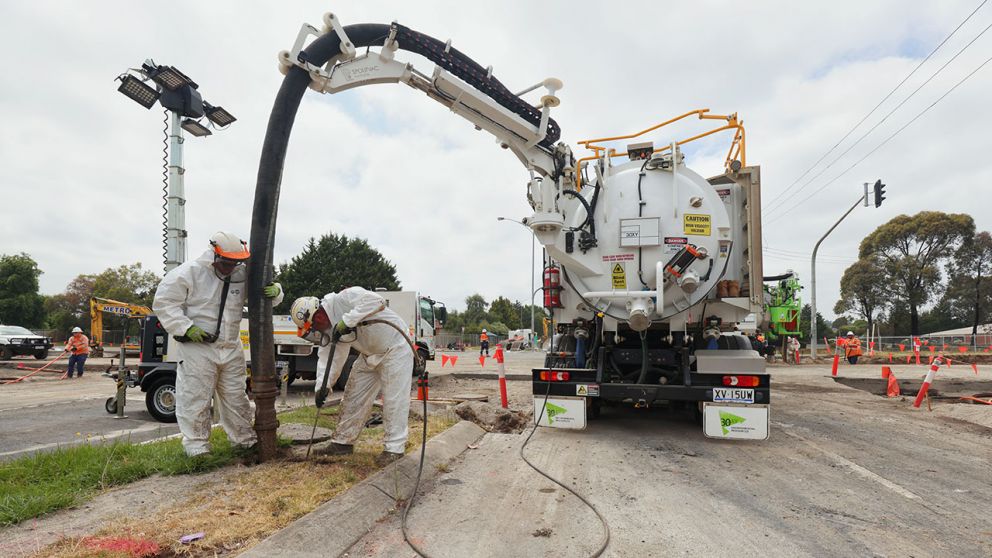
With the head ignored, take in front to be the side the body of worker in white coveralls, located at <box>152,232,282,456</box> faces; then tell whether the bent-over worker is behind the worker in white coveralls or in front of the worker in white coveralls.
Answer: in front

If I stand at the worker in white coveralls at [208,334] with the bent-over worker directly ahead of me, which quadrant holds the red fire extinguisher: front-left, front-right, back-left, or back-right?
front-left

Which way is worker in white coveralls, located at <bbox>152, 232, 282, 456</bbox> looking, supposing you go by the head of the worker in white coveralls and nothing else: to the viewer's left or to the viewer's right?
to the viewer's right

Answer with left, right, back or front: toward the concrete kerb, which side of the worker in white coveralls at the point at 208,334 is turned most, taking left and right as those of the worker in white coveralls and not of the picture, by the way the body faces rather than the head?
front

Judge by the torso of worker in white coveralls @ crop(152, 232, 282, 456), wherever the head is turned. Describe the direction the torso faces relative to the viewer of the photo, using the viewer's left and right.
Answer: facing the viewer and to the right of the viewer

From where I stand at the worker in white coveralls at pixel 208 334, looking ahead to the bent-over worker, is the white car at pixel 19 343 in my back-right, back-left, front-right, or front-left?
back-left

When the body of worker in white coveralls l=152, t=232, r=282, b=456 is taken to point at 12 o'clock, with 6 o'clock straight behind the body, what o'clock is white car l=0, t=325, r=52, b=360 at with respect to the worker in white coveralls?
The white car is roughly at 7 o'clock from the worker in white coveralls.

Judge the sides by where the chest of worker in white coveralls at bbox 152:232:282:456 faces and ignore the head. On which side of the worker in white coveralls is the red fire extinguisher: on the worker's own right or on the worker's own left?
on the worker's own left
